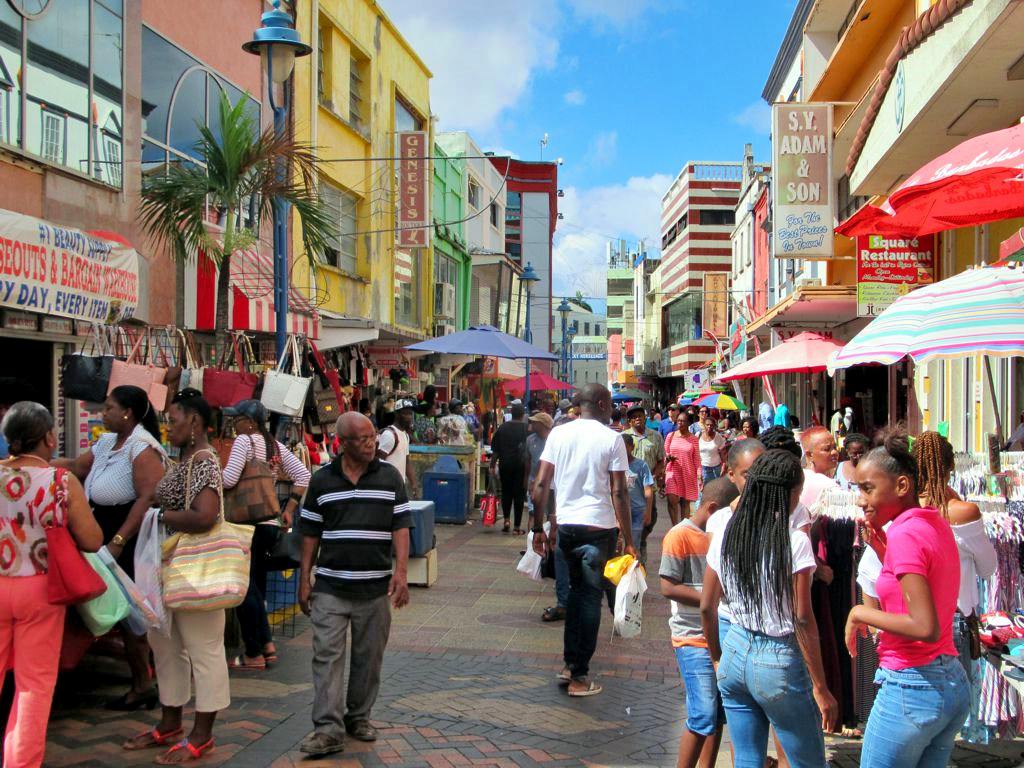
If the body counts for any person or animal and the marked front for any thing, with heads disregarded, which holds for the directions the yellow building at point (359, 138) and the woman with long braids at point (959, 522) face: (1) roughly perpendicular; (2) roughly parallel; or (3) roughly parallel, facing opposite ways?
roughly perpendicular

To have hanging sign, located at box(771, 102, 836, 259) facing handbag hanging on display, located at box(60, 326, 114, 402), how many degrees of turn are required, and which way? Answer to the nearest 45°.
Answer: approximately 45° to its right

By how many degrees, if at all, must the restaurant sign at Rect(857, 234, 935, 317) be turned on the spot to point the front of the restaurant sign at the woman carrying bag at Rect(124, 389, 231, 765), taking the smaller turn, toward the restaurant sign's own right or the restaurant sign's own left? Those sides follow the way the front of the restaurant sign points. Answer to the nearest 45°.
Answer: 0° — it already faces them

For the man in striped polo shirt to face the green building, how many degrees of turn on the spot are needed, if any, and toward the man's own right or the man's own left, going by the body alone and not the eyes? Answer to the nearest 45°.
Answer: approximately 180°
